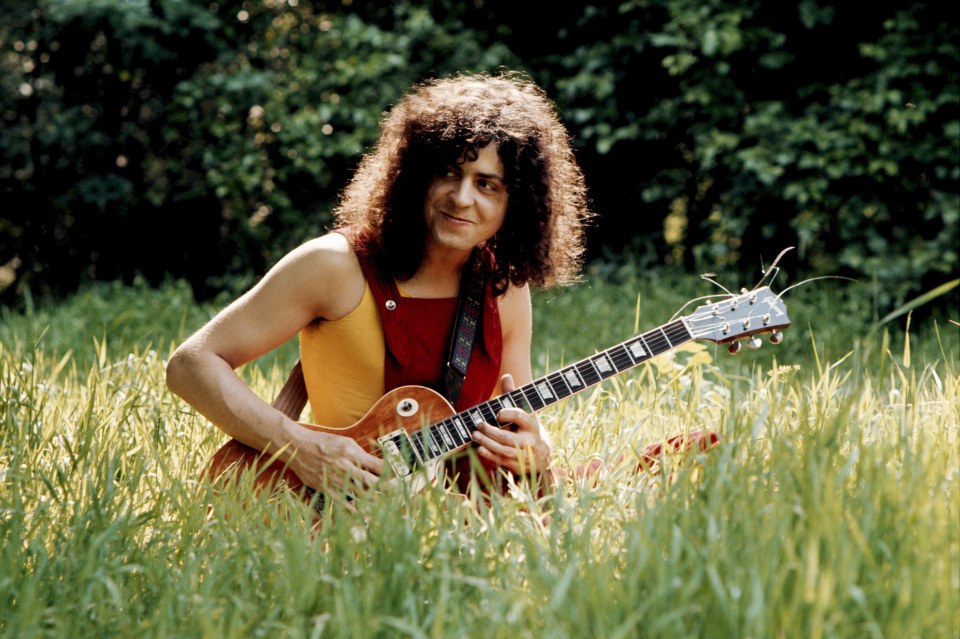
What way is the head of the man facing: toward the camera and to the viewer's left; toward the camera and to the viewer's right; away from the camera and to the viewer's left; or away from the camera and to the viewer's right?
toward the camera and to the viewer's right

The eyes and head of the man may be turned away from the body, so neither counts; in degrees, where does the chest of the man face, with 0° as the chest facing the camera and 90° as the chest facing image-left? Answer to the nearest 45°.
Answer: approximately 315°
